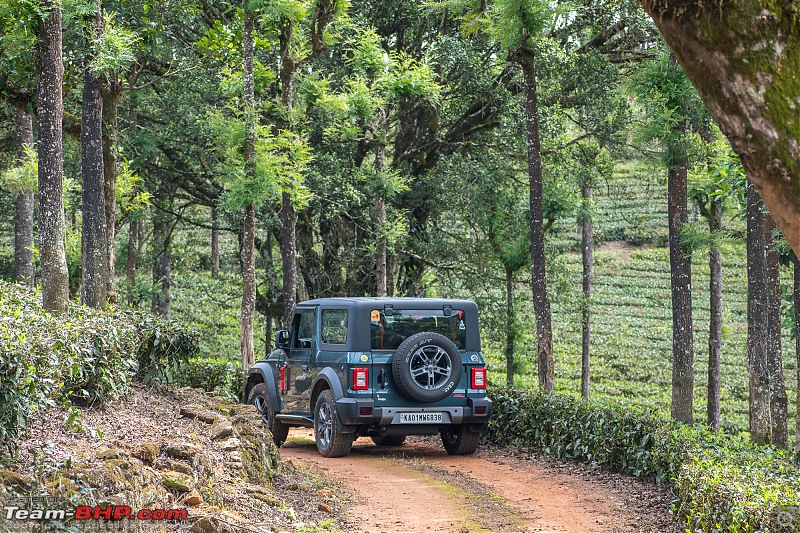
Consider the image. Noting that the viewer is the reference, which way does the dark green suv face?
facing away from the viewer and to the left of the viewer

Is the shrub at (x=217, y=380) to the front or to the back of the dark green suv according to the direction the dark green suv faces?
to the front

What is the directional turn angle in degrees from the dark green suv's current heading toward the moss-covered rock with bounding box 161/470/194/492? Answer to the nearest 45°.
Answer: approximately 135° to its left

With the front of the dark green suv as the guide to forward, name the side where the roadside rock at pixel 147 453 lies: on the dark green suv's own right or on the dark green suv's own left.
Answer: on the dark green suv's own left

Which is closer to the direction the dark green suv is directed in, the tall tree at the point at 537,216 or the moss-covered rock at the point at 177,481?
the tall tree

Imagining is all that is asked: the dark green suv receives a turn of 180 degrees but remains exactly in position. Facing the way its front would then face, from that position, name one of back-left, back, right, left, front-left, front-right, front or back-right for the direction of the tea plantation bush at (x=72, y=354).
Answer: right

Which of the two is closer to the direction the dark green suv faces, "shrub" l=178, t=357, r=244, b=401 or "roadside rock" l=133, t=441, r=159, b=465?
the shrub
